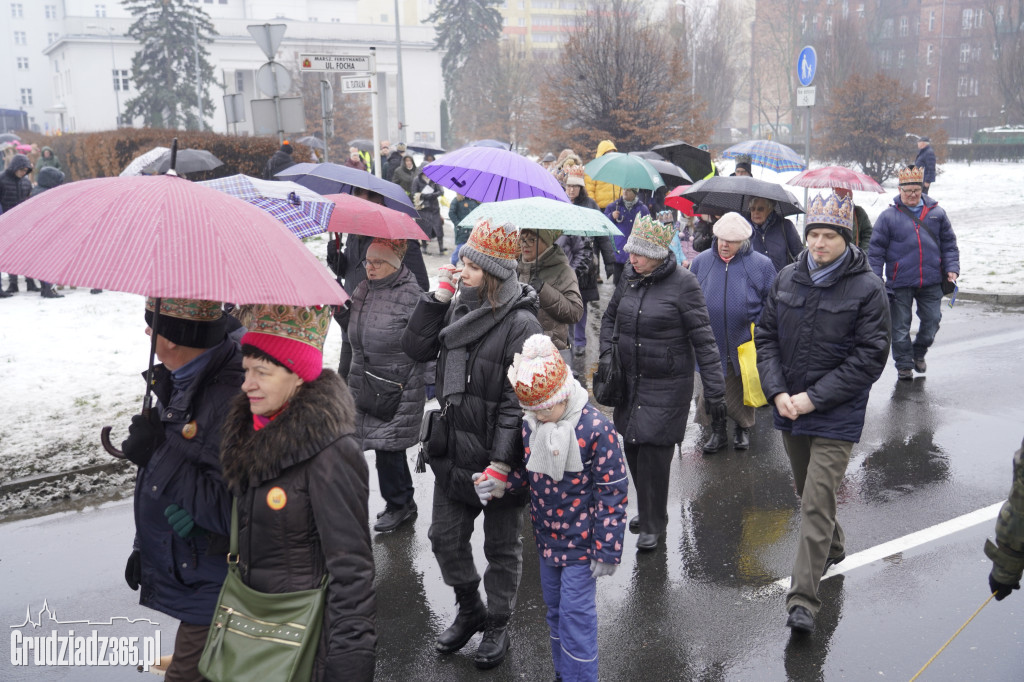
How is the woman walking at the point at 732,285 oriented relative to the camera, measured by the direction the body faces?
toward the camera

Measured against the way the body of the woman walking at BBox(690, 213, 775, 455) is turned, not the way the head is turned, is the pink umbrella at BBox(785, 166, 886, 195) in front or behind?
behind

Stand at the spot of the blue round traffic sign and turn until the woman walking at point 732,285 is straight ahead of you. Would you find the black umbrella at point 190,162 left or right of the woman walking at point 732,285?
right

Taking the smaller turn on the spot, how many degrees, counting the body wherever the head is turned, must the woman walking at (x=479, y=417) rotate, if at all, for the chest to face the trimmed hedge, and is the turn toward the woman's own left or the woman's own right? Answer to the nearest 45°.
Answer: approximately 135° to the woman's own right

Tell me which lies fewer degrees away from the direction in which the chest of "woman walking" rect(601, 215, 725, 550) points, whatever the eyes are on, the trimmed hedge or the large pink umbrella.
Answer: the large pink umbrella

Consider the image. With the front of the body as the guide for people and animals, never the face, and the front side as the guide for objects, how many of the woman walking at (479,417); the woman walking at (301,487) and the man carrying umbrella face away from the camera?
0

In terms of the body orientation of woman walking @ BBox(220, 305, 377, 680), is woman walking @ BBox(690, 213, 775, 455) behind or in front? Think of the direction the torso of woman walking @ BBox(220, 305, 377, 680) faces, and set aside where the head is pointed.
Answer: behind

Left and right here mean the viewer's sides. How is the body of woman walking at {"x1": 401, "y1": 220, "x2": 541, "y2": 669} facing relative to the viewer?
facing the viewer and to the left of the viewer

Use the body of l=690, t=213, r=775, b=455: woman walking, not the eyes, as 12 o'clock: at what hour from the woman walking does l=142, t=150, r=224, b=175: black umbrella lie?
The black umbrella is roughly at 4 o'clock from the woman walking.

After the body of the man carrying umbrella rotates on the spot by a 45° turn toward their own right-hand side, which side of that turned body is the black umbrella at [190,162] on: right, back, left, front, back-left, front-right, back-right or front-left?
right
